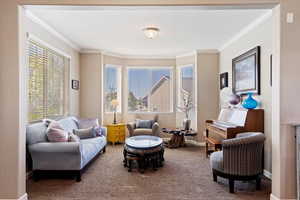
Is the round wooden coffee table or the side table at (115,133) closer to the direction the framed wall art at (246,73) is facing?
the round wooden coffee table

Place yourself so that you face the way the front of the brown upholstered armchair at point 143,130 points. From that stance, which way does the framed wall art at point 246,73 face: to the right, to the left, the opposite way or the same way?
to the right

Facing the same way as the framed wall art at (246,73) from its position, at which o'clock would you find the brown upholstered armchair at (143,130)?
The brown upholstered armchair is roughly at 2 o'clock from the framed wall art.

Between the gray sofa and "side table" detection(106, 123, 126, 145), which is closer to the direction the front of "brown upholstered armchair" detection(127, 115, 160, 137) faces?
the gray sofa

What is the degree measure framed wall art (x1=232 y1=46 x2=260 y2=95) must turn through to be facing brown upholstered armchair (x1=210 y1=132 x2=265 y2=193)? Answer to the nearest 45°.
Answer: approximately 45° to its left

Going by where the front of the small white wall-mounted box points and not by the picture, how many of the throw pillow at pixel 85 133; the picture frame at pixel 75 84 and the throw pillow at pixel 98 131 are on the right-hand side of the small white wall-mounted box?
3

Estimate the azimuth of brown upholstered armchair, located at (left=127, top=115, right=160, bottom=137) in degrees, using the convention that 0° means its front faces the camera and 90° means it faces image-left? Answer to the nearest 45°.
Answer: approximately 0°

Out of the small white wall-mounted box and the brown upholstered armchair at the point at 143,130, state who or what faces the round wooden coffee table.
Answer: the brown upholstered armchair

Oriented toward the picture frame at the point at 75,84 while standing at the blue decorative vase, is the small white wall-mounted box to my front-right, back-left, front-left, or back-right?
back-left

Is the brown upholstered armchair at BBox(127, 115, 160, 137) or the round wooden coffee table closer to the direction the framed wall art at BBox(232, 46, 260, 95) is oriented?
the round wooden coffee table

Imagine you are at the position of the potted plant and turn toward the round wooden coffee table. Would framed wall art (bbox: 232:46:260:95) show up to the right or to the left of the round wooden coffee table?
left

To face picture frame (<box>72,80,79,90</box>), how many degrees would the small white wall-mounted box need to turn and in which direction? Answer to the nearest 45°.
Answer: approximately 90° to its right
